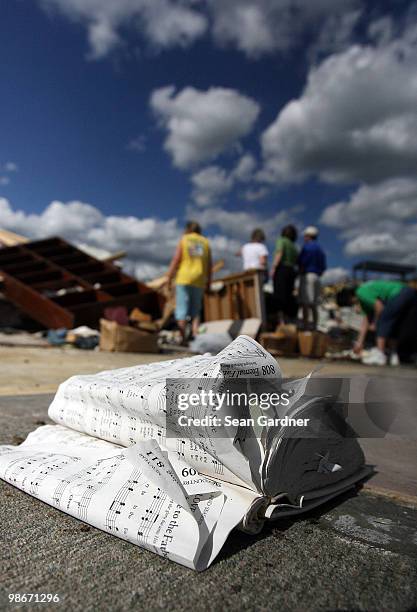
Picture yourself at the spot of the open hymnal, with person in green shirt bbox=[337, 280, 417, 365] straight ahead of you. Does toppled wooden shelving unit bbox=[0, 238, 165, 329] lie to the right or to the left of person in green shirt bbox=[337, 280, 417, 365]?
left

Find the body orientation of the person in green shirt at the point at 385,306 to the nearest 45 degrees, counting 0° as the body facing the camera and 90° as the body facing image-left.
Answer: approximately 90°

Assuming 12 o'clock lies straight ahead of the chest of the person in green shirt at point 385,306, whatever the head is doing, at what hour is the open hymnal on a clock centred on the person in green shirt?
The open hymnal is roughly at 9 o'clock from the person in green shirt.

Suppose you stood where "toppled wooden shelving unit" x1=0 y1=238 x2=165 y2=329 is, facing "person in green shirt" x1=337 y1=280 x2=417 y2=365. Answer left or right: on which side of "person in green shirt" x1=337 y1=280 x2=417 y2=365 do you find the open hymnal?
right

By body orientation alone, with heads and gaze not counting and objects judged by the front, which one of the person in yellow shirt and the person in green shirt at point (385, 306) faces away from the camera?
the person in yellow shirt

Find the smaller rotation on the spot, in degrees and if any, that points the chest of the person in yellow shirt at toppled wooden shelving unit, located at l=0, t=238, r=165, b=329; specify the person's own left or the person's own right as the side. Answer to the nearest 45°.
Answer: approximately 45° to the person's own left

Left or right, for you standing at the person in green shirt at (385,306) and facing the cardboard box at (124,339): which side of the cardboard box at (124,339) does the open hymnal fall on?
left

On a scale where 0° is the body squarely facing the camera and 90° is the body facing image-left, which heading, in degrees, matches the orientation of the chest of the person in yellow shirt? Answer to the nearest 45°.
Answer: approximately 180°

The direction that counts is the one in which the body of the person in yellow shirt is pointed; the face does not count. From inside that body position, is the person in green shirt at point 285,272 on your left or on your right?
on your right

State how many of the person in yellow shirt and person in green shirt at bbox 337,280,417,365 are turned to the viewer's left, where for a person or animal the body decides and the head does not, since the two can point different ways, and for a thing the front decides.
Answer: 1
